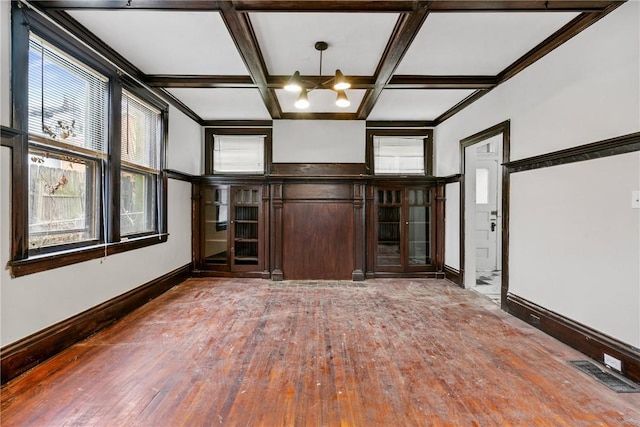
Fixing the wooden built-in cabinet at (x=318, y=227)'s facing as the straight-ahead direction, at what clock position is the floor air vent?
The floor air vent is roughly at 11 o'clock from the wooden built-in cabinet.

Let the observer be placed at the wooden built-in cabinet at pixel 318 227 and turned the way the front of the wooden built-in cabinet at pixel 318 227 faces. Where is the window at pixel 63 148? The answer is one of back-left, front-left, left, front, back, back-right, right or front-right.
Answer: front-right

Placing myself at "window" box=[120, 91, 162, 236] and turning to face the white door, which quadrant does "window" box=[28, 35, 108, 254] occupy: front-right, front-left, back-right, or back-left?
back-right

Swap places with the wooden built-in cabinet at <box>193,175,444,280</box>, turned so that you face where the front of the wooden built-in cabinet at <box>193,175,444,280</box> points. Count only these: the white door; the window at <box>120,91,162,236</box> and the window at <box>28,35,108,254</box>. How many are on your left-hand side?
1

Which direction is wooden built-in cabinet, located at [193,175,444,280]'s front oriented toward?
toward the camera

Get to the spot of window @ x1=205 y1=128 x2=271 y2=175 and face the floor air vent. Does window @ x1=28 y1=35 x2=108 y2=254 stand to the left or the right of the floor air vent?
right

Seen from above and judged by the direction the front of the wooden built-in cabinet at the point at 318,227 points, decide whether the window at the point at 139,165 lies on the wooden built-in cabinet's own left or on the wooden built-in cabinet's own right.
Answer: on the wooden built-in cabinet's own right

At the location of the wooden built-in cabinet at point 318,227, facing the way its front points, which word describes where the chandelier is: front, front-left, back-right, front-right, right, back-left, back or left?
front

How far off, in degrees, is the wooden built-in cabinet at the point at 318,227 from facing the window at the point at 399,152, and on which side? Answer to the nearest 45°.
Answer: approximately 90° to its left

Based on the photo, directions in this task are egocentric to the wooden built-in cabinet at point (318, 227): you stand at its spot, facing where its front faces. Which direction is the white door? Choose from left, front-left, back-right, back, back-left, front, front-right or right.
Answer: left

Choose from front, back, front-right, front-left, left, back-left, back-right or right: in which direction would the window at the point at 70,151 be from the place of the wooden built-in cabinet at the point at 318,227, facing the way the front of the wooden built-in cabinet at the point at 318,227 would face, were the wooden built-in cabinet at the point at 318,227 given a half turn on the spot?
back-left
